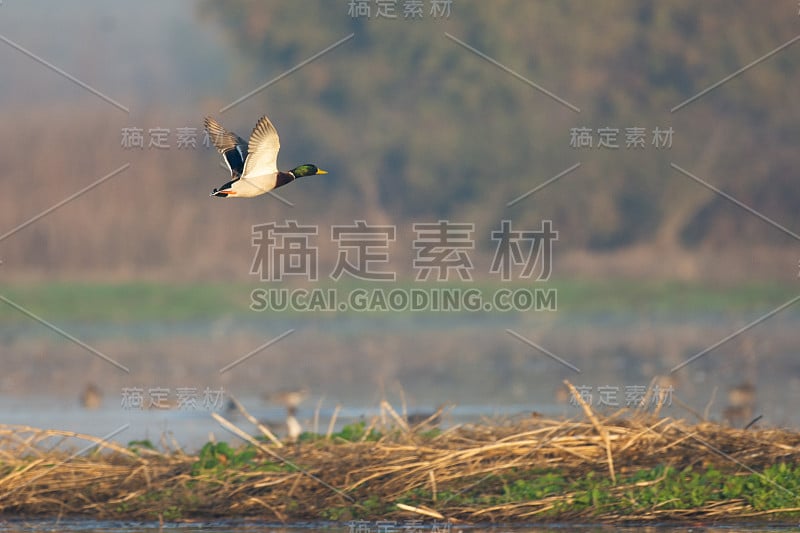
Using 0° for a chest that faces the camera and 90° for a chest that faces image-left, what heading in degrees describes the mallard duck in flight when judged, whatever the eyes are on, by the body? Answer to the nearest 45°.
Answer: approximately 270°
